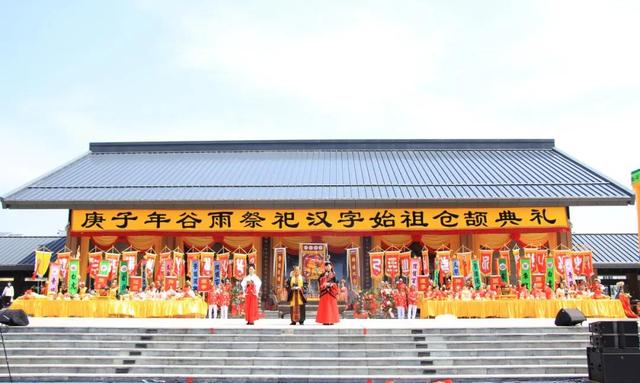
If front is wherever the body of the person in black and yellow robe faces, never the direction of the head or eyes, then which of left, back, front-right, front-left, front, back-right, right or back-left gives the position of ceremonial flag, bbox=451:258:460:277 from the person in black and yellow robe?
back-left

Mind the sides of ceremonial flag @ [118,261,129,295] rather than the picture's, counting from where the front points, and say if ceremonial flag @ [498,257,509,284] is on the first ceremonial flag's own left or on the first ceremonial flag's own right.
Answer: on the first ceremonial flag's own left

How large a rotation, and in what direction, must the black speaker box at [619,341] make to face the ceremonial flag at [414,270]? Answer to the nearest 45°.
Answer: approximately 135° to its right

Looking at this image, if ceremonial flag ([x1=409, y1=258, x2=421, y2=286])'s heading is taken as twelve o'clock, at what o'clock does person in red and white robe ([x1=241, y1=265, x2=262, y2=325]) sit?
The person in red and white robe is roughly at 1 o'clock from the ceremonial flag.

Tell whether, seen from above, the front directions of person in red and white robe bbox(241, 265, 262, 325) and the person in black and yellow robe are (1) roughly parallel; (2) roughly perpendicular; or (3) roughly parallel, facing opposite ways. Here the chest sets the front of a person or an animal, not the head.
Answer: roughly parallel

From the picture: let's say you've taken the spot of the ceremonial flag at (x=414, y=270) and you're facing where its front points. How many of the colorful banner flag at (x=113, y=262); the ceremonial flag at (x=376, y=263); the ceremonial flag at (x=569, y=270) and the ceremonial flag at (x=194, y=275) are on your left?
1

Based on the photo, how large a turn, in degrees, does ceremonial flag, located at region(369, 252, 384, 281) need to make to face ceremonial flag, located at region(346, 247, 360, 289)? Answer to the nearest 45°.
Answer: approximately 135° to its right

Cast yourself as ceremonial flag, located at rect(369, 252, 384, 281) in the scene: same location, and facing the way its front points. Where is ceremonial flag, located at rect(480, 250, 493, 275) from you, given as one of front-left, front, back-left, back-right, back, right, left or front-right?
left

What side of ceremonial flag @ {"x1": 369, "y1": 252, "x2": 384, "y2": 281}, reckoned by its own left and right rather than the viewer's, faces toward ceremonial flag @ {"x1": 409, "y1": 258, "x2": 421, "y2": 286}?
left

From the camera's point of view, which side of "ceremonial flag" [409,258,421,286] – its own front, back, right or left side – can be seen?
front

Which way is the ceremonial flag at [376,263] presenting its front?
toward the camera

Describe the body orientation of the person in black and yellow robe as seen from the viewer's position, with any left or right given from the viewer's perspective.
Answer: facing the viewer

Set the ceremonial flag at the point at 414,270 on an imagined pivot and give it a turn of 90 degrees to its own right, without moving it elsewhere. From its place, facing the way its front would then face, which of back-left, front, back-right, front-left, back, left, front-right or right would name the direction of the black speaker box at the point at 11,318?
front-left
